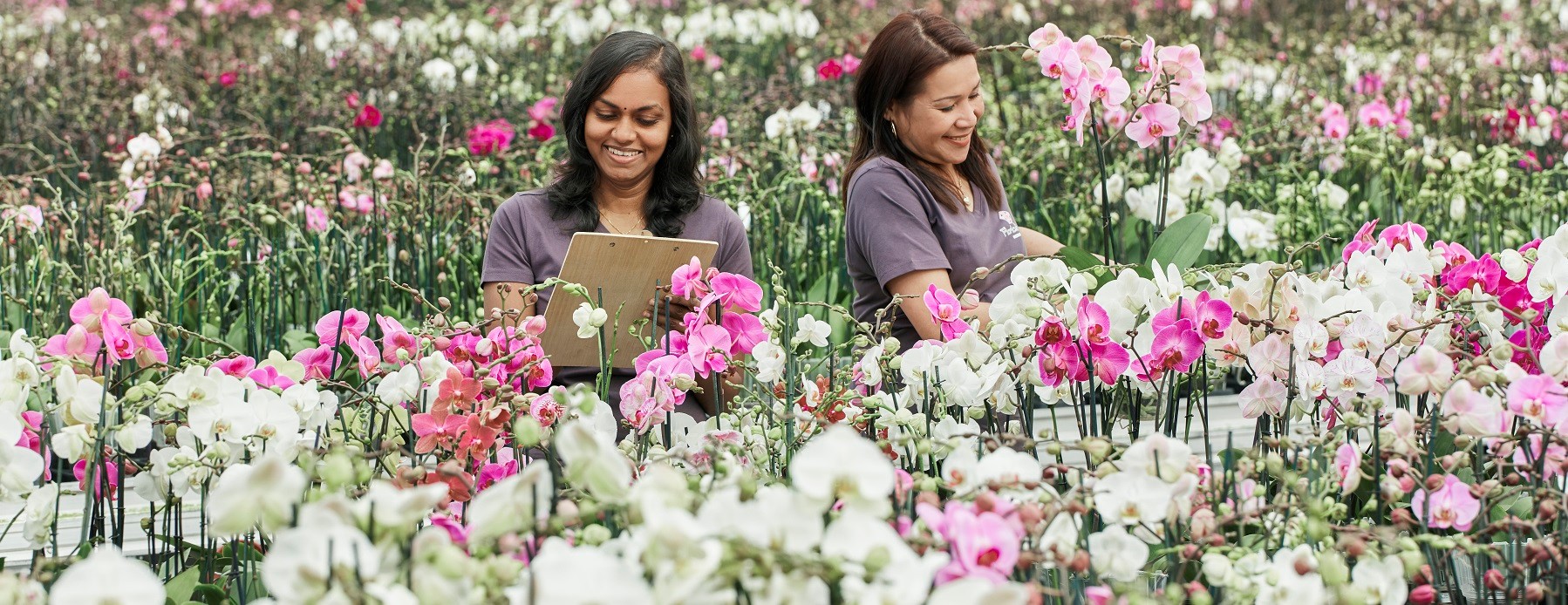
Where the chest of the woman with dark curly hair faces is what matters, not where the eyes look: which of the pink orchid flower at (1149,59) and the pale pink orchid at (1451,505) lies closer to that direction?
the pale pink orchid

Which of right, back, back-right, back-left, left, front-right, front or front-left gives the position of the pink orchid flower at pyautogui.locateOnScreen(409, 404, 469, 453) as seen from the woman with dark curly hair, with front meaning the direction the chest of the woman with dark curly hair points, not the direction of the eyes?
front

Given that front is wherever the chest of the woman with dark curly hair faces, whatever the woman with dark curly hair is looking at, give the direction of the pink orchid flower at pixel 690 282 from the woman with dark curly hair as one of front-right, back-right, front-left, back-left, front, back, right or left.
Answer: front

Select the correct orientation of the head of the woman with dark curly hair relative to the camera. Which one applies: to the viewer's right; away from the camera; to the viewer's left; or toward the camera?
toward the camera

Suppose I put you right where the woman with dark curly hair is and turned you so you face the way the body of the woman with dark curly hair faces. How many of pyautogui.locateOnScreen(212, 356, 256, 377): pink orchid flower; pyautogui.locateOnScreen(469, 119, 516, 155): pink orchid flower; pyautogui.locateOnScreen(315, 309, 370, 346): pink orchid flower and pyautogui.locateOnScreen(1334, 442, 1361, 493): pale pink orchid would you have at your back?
1

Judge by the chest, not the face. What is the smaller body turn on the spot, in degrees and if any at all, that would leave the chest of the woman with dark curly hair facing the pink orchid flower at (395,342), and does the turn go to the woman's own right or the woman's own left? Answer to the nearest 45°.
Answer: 0° — they already face it

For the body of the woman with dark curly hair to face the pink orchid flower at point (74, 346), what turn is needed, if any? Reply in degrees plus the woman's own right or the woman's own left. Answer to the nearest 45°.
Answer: approximately 45° to the woman's own right

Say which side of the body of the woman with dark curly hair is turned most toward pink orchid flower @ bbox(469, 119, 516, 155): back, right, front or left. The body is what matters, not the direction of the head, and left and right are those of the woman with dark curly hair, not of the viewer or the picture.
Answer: back

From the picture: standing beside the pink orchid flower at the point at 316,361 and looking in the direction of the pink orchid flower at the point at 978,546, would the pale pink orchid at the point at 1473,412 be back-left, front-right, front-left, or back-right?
front-left

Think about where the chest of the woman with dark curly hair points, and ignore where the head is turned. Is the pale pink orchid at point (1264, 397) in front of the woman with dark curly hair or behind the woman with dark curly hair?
in front

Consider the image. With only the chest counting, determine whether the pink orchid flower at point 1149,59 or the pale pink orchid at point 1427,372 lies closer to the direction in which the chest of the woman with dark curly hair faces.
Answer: the pale pink orchid

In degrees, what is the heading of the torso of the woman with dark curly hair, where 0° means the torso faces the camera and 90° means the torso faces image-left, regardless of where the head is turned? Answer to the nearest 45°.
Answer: approximately 0°

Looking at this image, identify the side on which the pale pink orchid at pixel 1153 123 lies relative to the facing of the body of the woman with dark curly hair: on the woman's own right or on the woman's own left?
on the woman's own left

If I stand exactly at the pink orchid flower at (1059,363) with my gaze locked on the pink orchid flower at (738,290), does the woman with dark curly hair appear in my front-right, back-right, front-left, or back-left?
front-right

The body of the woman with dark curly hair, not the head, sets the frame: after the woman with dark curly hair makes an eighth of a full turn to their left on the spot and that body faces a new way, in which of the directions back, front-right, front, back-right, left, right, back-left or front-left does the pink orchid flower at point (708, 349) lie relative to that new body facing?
front-right

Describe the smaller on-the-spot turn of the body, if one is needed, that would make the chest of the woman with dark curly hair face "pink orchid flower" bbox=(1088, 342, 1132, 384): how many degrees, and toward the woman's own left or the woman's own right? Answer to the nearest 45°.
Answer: approximately 45° to the woman's own left

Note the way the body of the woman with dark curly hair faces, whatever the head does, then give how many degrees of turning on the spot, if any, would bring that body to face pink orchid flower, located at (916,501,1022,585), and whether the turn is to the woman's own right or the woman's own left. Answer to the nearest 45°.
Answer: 0° — they already face it
